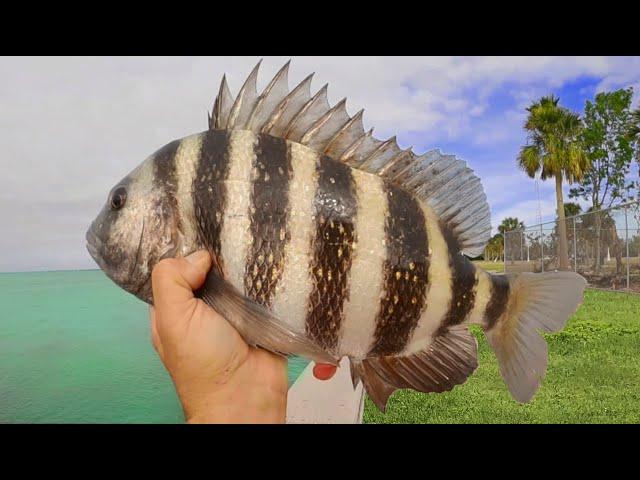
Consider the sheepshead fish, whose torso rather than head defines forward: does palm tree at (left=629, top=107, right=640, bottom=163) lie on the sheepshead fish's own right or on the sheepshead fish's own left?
on the sheepshead fish's own right

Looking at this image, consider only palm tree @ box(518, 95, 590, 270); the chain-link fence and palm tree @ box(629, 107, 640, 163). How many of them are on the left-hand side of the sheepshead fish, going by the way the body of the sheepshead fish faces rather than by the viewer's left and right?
0

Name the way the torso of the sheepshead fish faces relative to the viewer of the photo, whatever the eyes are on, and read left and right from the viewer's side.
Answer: facing to the left of the viewer

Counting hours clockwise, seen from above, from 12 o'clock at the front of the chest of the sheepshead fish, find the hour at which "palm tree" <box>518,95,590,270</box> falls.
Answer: The palm tree is roughly at 4 o'clock from the sheepshead fish.

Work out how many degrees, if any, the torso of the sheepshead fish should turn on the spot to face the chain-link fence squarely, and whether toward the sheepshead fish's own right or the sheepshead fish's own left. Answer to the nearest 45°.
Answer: approximately 135° to the sheepshead fish's own right
